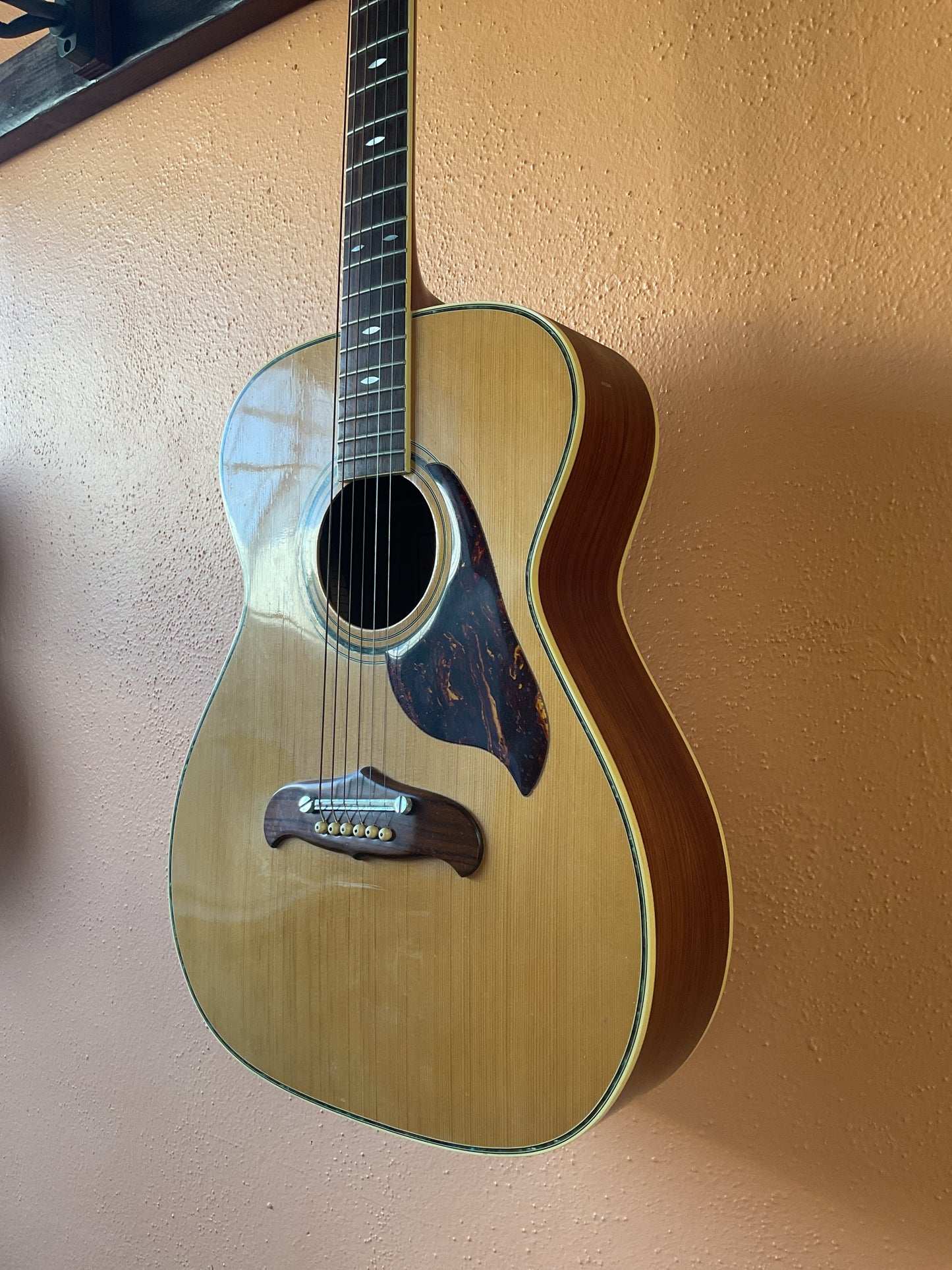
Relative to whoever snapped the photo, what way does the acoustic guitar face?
facing the viewer and to the left of the viewer

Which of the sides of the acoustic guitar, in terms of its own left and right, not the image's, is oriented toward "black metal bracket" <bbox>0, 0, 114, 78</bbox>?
right

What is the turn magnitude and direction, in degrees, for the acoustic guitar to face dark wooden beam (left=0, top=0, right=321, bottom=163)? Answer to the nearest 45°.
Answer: approximately 90° to its right
